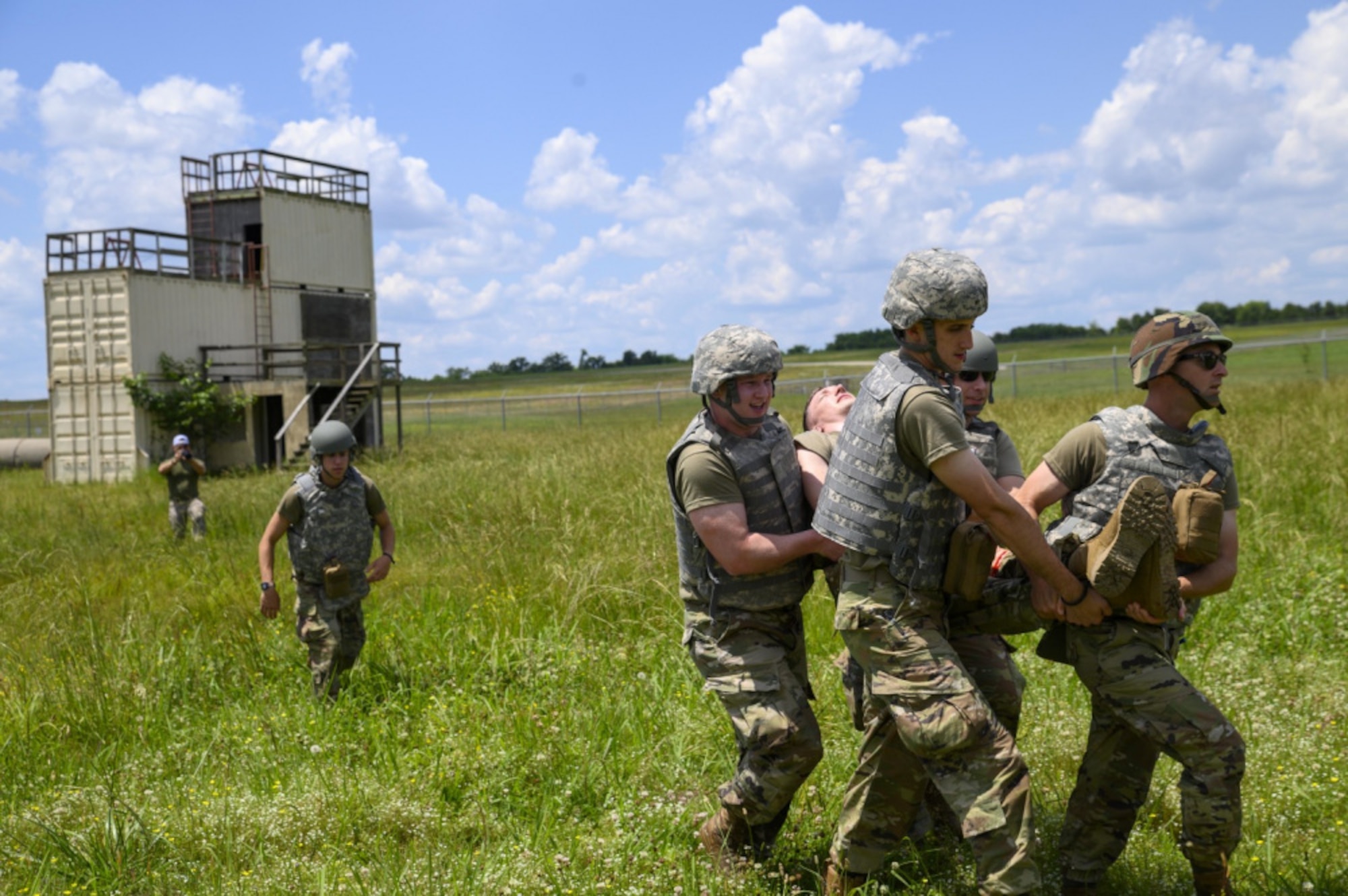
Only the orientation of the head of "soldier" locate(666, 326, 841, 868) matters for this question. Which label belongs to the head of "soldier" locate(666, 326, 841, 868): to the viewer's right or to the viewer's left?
to the viewer's right

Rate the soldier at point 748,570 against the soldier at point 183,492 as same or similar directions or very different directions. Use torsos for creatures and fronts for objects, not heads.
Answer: same or similar directions

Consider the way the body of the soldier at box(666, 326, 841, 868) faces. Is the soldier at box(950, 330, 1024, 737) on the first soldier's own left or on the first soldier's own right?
on the first soldier's own left

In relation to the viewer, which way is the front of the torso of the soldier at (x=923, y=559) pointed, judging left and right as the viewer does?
facing to the right of the viewer

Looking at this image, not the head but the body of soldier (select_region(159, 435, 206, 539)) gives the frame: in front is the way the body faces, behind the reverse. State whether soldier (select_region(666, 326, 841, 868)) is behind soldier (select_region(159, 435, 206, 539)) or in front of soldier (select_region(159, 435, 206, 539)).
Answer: in front

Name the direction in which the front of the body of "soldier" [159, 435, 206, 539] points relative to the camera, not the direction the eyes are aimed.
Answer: toward the camera

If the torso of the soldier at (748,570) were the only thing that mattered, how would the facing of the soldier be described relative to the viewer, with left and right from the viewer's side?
facing the viewer and to the right of the viewer

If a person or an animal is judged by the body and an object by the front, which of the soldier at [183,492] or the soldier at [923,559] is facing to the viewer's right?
the soldier at [923,559]

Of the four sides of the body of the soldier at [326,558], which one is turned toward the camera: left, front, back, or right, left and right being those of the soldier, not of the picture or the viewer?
front

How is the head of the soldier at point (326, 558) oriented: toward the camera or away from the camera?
toward the camera

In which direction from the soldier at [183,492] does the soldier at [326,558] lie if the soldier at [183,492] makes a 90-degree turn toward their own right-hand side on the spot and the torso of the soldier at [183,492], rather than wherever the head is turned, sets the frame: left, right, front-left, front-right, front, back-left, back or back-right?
left

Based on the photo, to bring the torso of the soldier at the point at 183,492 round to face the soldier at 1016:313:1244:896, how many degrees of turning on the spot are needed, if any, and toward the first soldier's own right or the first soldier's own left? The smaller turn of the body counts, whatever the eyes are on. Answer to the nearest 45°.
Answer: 0° — they already face them
